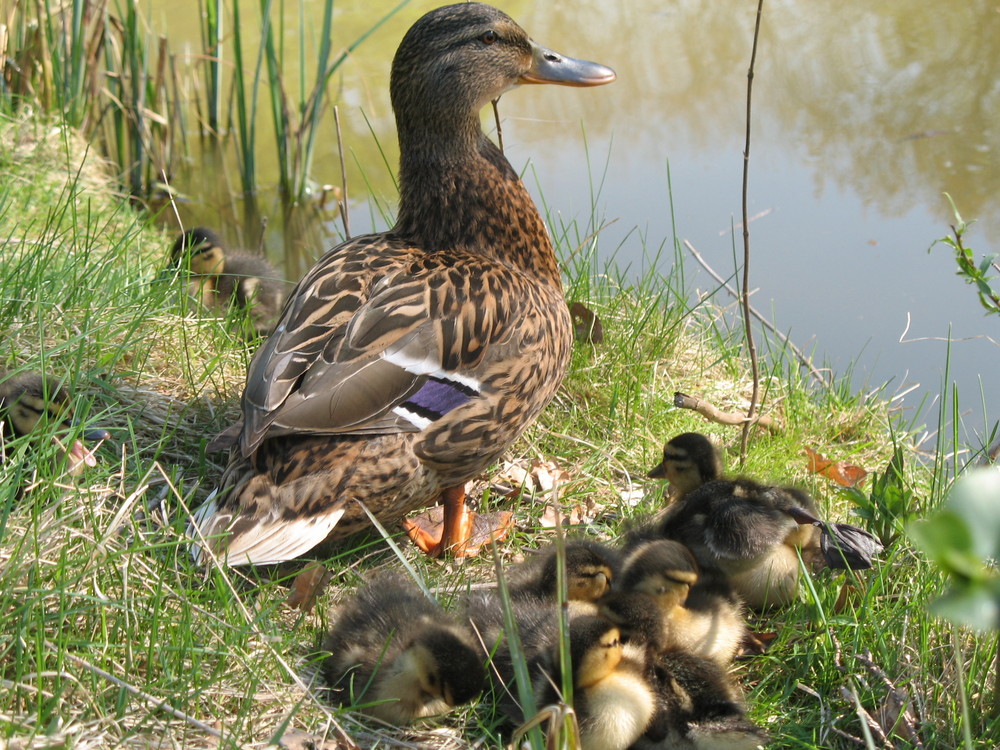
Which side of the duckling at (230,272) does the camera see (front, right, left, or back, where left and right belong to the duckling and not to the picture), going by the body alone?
left

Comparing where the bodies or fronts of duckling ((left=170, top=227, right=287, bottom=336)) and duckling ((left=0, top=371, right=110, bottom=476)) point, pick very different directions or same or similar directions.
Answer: very different directions

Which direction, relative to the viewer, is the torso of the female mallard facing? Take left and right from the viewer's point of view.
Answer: facing away from the viewer and to the right of the viewer

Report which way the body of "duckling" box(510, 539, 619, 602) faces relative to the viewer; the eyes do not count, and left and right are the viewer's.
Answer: facing to the right of the viewer

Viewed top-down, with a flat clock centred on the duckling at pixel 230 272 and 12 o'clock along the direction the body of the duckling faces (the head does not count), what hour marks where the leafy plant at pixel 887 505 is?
The leafy plant is roughly at 8 o'clock from the duckling.

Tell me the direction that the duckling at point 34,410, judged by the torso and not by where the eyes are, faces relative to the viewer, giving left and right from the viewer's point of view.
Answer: facing to the right of the viewer

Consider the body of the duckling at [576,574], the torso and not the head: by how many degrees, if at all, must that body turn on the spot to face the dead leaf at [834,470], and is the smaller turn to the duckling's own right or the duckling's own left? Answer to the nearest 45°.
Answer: approximately 45° to the duckling's own left

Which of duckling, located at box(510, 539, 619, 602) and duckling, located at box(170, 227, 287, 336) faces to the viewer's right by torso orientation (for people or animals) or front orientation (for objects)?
duckling, located at box(510, 539, 619, 602)
